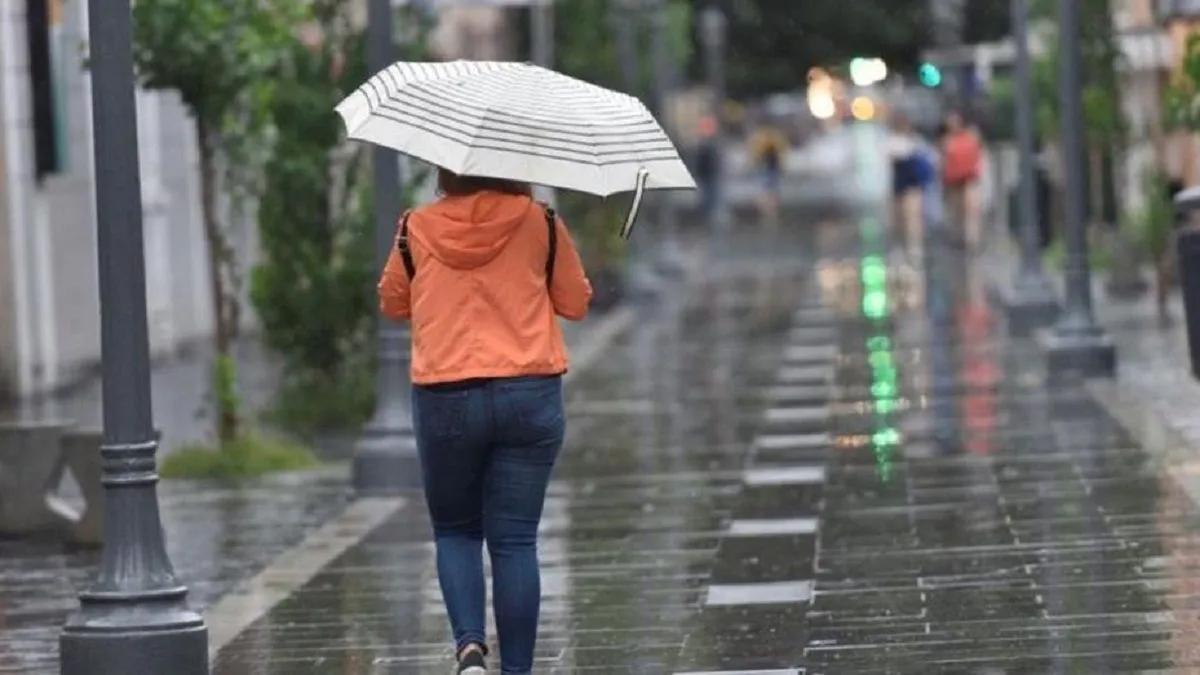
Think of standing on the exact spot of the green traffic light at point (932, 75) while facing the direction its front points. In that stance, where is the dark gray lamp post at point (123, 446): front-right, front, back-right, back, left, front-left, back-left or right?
front

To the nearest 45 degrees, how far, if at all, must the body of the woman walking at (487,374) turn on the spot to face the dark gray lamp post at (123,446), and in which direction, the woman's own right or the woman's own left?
approximately 45° to the woman's own left

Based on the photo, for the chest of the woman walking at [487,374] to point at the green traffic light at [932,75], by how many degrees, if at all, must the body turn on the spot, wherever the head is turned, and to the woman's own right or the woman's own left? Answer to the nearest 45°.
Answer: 0° — they already face it

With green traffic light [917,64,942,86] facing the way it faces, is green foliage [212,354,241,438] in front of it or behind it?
in front

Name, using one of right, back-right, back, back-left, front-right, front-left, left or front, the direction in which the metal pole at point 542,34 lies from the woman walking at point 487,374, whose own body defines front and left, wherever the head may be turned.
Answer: front

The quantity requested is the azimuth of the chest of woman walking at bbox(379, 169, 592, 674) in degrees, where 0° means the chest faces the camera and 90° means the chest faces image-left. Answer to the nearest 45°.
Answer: approximately 180°

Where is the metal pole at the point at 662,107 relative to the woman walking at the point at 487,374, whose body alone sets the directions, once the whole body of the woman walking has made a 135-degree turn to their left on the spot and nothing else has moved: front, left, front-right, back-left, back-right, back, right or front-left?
back-right

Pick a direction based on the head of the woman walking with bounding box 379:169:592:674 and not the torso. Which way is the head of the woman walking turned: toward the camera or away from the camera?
away from the camera

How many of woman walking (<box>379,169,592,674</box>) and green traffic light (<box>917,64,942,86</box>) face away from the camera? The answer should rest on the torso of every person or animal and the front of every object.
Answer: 1

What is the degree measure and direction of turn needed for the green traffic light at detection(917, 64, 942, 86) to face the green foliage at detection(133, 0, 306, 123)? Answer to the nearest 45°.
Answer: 0° — it already faces it

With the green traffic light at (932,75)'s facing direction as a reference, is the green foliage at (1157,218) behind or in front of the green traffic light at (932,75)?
in front

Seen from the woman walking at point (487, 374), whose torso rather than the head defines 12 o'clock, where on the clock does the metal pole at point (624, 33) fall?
The metal pole is roughly at 12 o'clock from the woman walking.

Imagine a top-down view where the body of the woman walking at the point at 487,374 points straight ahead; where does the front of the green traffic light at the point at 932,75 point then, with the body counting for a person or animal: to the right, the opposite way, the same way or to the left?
the opposite way

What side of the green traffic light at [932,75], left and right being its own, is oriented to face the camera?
front
